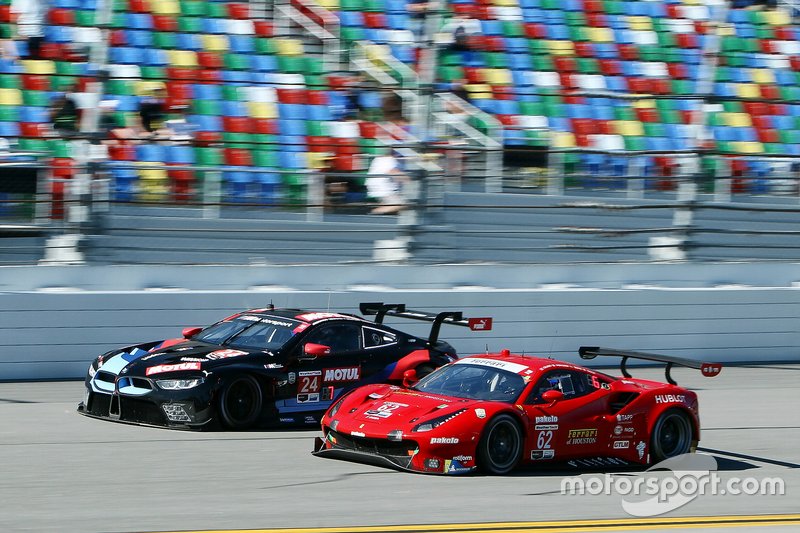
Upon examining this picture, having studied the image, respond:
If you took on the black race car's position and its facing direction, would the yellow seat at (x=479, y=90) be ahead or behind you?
behind

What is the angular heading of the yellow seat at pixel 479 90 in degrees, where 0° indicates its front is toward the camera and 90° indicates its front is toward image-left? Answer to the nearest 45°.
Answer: approximately 0°

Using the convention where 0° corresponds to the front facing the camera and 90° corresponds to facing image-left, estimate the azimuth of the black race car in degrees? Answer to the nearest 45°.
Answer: approximately 45°

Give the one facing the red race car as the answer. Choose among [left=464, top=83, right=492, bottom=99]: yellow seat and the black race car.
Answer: the yellow seat

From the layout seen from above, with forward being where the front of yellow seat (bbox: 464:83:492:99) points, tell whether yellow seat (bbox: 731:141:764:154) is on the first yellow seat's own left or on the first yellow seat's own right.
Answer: on the first yellow seat's own left

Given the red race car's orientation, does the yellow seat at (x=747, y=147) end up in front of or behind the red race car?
behind

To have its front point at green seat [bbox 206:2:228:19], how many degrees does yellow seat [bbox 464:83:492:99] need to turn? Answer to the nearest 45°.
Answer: approximately 90° to its right

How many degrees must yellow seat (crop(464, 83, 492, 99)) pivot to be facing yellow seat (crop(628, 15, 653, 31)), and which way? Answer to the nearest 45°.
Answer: approximately 135° to its left

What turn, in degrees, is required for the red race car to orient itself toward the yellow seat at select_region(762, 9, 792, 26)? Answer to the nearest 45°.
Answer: approximately 135° to its right

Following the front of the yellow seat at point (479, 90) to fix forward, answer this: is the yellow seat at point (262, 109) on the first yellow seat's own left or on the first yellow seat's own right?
on the first yellow seat's own right

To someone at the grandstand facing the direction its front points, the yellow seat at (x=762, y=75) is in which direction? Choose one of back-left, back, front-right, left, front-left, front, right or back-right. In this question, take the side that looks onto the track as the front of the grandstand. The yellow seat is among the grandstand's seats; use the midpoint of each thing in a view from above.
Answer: back-left

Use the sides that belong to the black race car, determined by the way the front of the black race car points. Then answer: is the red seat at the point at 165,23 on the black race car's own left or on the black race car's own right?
on the black race car's own right

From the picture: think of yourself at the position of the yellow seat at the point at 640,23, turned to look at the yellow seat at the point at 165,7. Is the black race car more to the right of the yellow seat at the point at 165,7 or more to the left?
left
